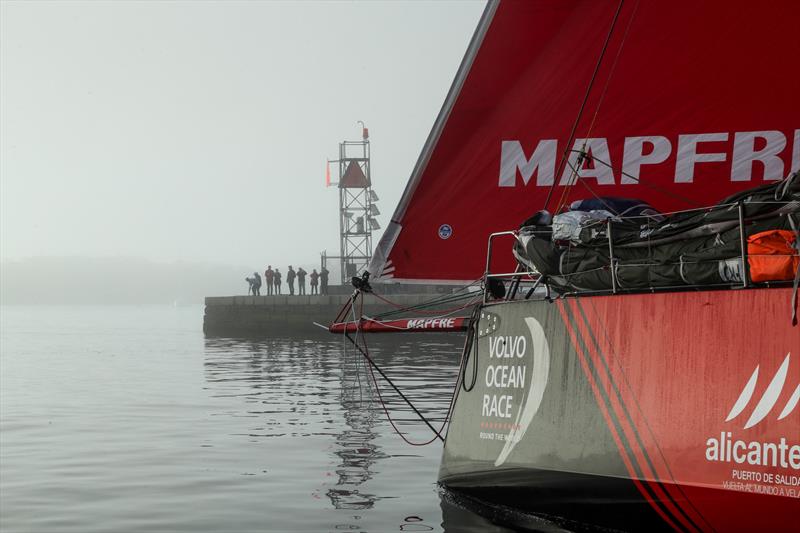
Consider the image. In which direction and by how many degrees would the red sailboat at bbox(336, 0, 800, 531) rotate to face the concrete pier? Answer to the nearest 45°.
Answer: approximately 45° to its right

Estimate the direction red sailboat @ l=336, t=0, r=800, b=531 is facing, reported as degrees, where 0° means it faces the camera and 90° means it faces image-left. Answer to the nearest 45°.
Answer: approximately 135°
